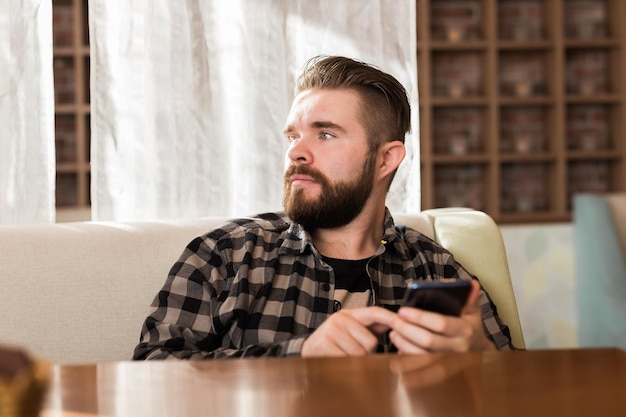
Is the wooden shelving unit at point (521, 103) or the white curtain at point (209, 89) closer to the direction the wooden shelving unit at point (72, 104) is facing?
the white curtain

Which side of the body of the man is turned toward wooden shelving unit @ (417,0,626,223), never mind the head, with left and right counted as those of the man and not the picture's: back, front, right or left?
back

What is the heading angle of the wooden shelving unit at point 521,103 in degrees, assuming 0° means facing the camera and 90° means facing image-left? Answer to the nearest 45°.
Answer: approximately 0°

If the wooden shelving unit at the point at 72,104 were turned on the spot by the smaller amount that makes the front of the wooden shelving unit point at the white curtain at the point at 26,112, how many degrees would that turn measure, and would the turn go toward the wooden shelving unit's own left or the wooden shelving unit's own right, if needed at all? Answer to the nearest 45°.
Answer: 0° — it already faces it

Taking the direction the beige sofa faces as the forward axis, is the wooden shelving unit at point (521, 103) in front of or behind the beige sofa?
behind

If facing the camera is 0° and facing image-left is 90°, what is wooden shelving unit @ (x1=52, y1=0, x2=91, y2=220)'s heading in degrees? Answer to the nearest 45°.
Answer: approximately 0°

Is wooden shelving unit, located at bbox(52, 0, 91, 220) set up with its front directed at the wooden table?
yes
